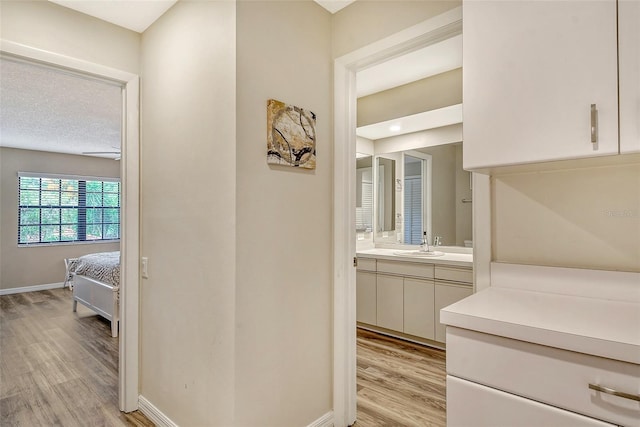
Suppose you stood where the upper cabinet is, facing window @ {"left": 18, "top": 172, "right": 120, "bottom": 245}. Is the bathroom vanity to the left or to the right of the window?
right

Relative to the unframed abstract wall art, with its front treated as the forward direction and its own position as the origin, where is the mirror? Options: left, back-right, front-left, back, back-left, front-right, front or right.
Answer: left

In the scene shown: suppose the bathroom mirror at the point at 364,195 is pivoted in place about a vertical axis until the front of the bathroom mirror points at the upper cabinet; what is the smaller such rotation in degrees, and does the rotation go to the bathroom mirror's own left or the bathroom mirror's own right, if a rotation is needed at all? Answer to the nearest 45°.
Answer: approximately 45° to the bathroom mirror's own right

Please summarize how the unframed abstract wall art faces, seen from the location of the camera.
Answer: facing the viewer and to the right of the viewer

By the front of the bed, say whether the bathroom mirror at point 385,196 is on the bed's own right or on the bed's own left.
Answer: on the bed's own left

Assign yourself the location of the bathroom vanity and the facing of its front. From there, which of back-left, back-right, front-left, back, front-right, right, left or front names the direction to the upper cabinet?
front-left

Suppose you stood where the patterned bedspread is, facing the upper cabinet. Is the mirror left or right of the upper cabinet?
left

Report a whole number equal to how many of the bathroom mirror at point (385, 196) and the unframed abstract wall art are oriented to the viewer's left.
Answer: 0

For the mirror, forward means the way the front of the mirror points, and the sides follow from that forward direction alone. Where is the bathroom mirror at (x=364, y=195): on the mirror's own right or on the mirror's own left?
on the mirror's own right

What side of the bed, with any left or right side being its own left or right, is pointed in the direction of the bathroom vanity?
left

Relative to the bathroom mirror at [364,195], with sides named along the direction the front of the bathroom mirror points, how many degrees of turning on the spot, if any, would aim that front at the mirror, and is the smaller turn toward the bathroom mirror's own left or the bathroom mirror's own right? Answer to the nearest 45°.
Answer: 0° — it already faces it

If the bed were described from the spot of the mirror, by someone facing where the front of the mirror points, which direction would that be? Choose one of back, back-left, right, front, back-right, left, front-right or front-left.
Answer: front-right

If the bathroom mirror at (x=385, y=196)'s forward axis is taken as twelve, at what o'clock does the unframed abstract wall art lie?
The unframed abstract wall art is roughly at 2 o'clock from the bathroom mirror.
